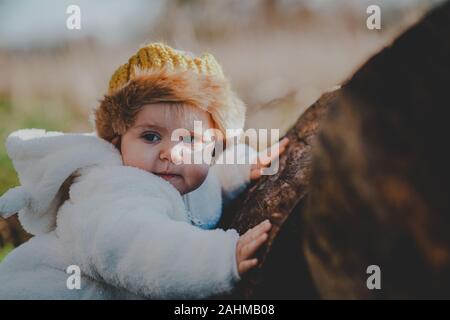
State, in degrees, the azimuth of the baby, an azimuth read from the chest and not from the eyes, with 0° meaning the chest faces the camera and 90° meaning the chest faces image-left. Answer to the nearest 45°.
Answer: approximately 270°
